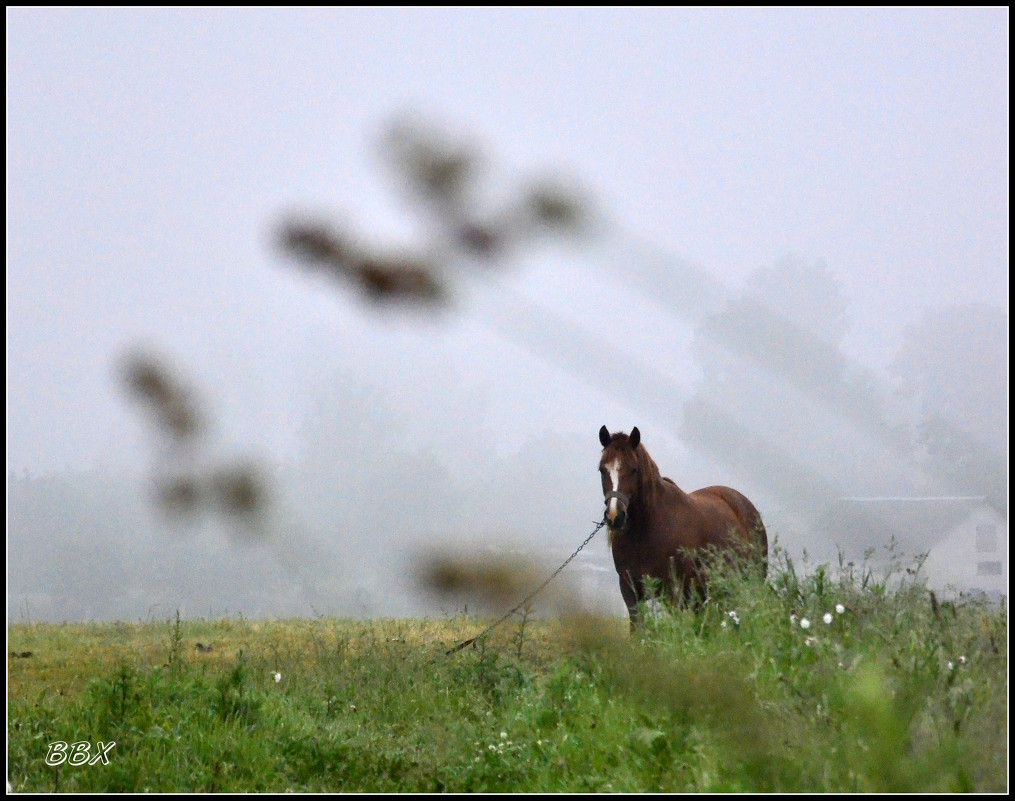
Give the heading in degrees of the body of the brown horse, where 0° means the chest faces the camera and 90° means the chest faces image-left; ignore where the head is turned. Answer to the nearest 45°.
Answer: approximately 45°
